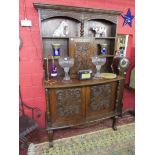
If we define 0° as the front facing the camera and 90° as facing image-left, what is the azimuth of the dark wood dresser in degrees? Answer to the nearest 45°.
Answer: approximately 315°
